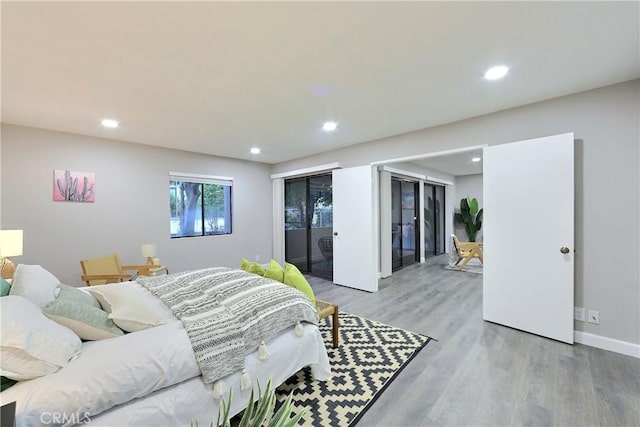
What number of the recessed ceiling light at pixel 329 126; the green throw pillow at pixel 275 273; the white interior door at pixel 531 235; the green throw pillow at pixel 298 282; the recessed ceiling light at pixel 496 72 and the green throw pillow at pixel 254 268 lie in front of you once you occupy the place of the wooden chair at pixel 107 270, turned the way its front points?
6

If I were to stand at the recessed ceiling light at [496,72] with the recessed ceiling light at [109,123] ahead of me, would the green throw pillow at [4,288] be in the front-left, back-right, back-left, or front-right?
front-left

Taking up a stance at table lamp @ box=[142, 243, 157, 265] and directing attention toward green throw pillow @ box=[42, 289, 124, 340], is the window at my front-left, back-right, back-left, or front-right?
back-left

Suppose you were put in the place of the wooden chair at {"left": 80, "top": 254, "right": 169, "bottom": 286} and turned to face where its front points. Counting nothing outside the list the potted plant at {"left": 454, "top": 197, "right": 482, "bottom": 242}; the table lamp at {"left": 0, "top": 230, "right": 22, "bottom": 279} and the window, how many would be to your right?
1

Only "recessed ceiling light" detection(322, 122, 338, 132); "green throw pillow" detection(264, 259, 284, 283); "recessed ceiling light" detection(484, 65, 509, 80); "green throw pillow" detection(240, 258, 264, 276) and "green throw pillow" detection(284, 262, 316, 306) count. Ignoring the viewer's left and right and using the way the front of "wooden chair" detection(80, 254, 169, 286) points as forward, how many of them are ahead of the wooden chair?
5

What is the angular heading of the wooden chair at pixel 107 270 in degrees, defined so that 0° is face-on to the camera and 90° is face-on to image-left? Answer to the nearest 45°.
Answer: approximately 315°

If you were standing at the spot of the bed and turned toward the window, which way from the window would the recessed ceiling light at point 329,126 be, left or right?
right

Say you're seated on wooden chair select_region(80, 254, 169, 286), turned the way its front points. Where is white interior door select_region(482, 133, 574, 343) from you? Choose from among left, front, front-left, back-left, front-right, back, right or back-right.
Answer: front

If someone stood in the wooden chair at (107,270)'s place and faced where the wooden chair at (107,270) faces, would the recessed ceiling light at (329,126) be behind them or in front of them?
in front

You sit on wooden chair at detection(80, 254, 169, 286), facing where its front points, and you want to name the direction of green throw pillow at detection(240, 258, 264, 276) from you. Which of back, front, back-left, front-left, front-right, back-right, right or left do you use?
front

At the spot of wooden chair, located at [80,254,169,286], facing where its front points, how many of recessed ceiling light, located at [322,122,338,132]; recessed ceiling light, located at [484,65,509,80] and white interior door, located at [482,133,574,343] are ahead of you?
3

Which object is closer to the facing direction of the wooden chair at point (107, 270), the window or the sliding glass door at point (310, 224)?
the sliding glass door

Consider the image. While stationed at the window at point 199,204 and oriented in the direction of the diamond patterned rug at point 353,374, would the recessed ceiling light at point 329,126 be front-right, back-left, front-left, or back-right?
front-left

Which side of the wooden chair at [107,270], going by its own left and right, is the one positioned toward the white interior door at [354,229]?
front
